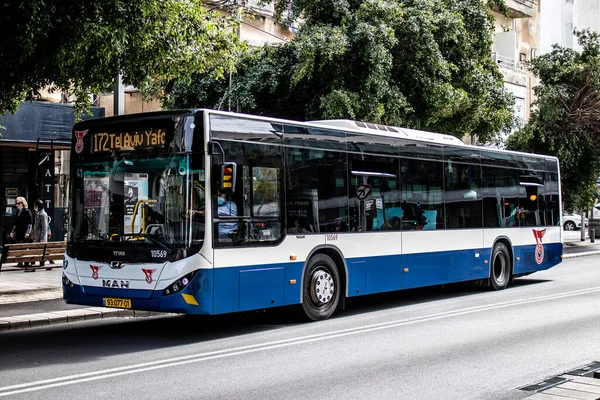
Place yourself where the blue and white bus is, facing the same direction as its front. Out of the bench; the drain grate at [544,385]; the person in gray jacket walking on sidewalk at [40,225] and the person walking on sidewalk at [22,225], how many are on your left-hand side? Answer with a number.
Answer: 1

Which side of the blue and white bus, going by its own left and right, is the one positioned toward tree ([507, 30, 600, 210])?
back

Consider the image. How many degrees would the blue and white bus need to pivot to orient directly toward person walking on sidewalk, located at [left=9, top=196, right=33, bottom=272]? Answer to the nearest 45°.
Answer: approximately 90° to its right

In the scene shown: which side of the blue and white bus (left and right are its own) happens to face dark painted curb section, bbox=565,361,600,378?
left

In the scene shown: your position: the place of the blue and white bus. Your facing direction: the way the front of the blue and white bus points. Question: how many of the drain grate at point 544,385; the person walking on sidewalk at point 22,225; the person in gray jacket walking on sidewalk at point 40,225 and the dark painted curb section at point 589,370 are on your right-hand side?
2

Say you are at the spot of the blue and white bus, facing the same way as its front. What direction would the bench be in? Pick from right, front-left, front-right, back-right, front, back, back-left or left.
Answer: right

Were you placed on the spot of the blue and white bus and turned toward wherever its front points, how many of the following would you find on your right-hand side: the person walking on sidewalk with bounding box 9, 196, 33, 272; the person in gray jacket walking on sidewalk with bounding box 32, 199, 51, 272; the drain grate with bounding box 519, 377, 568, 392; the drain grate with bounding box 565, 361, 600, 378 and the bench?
3

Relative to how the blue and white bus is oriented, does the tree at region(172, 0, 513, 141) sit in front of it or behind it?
behind

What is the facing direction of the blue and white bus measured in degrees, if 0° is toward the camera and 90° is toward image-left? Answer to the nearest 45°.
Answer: approximately 45°

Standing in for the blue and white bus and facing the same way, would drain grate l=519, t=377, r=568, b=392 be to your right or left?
on your left

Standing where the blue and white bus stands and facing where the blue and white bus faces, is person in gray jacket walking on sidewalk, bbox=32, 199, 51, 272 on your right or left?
on your right
